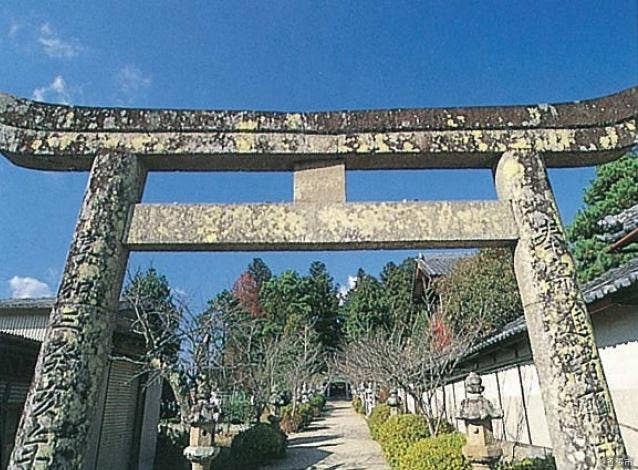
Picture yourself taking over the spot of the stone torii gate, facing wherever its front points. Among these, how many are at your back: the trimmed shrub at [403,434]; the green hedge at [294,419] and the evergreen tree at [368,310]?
3

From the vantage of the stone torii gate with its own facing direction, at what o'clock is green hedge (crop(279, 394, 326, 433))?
The green hedge is roughly at 6 o'clock from the stone torii gate.

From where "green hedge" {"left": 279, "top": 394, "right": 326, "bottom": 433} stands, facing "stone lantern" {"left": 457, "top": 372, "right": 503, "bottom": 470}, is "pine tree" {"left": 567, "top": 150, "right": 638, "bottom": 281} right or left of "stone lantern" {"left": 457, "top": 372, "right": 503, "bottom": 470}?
left

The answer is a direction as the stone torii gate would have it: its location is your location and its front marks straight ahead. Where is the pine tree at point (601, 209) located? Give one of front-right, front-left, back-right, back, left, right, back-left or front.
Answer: back-left

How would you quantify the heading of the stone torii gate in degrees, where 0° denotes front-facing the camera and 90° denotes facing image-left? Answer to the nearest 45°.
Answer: approximately 0°

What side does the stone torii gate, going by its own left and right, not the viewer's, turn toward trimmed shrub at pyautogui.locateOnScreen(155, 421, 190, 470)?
back

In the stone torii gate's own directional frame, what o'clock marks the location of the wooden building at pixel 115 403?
The wooden building is roughly at 5 o'clock from the stone torii gate.

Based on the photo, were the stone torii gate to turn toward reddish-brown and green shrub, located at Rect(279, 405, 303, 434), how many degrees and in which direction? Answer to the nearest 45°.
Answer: approximately 180°

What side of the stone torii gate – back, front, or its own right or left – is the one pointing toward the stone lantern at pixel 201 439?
back

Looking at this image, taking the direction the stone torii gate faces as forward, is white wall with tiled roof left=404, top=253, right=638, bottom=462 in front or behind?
behind

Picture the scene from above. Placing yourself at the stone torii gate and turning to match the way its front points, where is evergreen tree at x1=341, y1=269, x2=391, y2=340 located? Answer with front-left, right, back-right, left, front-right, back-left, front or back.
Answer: back

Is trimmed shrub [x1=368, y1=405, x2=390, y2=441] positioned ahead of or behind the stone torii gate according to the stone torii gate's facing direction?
behind

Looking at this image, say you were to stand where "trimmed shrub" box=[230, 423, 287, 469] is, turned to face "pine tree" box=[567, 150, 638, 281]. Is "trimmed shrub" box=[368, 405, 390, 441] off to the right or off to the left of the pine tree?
left

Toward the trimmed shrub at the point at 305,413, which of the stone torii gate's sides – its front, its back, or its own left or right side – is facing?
back

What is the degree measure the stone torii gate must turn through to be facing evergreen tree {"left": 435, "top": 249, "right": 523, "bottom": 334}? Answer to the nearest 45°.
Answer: approximately 135° to its left
